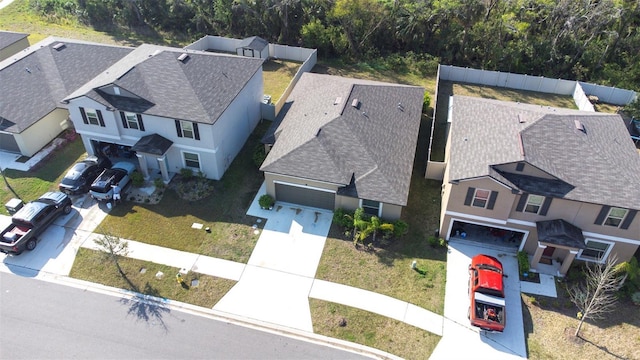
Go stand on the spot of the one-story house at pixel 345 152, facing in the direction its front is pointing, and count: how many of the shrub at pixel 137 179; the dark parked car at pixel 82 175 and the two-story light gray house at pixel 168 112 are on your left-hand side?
0

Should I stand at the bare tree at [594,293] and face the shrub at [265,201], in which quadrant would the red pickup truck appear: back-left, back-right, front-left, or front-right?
front-left

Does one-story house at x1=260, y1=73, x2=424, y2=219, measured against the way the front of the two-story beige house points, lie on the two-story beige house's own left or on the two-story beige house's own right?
on the two-story beige house's own right

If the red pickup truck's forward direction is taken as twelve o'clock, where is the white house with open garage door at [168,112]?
The white house with open garage door is roughly at 9 o'clock from the red pickup truck.

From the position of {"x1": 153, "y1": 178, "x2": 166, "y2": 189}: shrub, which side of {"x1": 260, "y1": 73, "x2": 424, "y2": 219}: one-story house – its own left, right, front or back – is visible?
right

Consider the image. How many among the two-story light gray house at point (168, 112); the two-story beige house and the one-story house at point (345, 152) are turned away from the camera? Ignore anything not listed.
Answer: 0

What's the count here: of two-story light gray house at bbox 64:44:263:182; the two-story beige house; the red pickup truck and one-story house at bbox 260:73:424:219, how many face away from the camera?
1

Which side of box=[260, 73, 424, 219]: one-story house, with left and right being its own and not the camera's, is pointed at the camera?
front

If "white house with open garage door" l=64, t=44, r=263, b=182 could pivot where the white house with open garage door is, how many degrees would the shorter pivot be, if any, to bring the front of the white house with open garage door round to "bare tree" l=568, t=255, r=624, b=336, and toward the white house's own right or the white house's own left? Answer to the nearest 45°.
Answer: approximately 90° to the white house's own left

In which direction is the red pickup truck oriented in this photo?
away from the camera

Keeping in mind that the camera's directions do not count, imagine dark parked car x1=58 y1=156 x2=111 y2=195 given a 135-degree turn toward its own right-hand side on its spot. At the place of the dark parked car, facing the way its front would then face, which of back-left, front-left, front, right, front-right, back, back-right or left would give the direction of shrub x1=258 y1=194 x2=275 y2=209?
front-left

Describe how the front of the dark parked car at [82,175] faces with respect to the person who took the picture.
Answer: facing away from the viewer and to the right of the viewer

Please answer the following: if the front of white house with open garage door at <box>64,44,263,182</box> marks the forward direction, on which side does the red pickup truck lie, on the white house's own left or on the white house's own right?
on the white house's own left

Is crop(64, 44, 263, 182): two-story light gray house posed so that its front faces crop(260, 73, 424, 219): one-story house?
no

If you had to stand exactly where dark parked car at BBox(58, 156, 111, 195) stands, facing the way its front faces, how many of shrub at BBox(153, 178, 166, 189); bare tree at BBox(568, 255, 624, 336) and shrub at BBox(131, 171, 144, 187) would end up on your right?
3

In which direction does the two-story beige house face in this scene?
toward the camera

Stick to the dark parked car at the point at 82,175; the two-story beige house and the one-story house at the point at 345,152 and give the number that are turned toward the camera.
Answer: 2

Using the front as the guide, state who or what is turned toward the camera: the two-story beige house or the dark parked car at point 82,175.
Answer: the two-story beige house

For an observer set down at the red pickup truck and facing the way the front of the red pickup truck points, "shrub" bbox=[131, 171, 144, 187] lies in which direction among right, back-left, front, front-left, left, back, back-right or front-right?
left

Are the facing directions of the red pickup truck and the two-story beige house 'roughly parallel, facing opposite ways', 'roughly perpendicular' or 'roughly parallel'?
roughly parallel, facing opposite ways

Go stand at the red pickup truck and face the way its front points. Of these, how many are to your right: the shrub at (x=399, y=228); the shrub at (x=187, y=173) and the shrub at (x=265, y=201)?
0
